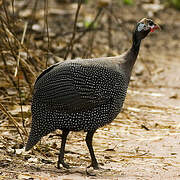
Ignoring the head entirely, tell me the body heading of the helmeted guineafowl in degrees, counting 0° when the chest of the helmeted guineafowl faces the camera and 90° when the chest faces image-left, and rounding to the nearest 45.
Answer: approximately 270°
